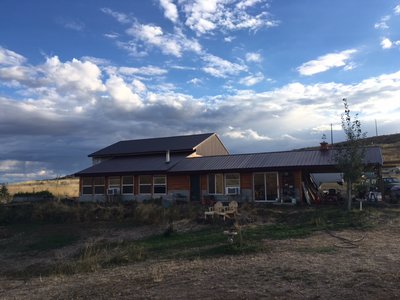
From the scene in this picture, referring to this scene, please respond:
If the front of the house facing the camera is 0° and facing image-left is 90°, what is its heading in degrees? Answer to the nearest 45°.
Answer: approximately 0°
